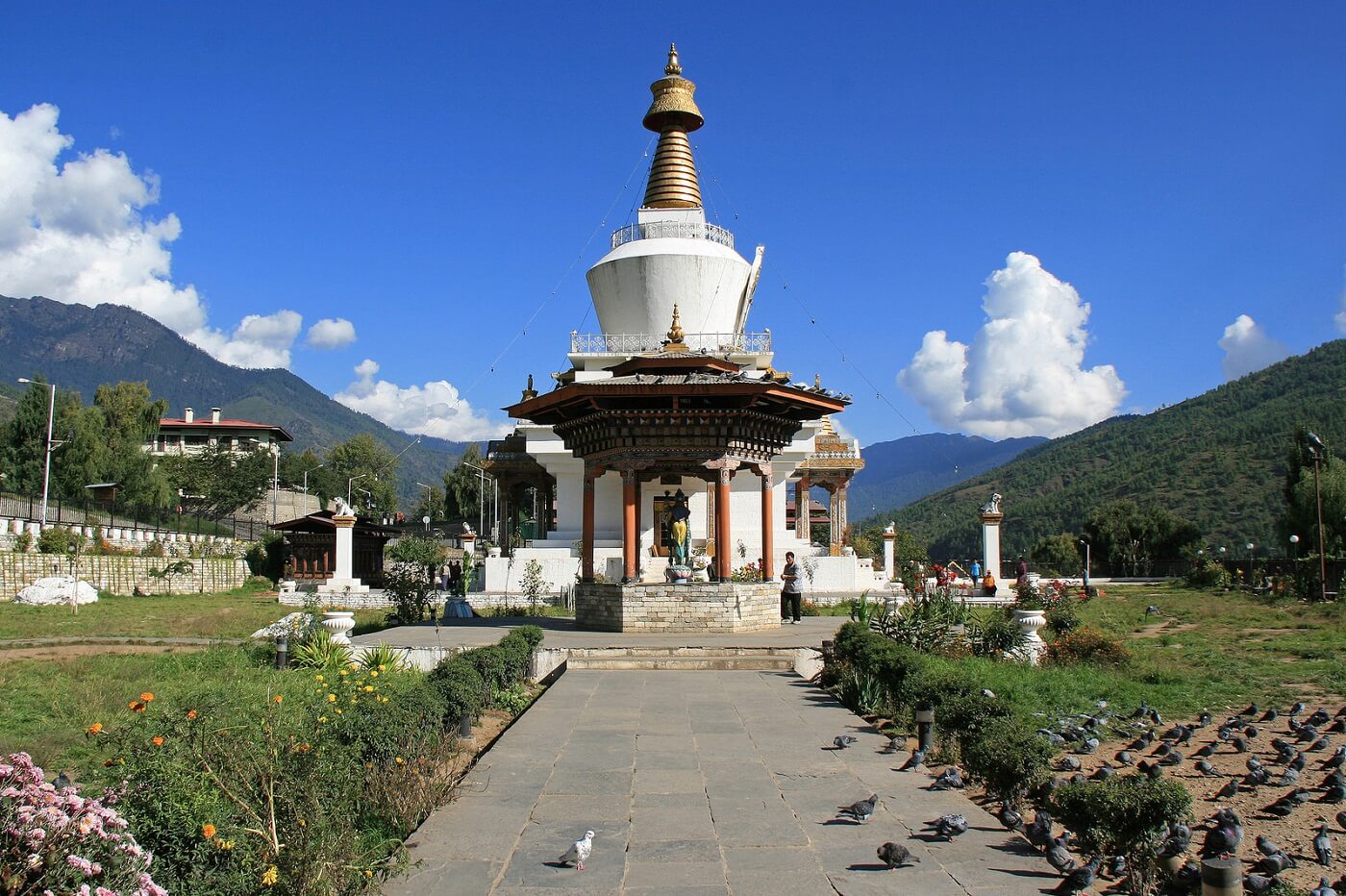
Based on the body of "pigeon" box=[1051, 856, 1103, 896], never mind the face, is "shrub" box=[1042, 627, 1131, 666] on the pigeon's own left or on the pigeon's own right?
on the pigeon's own left

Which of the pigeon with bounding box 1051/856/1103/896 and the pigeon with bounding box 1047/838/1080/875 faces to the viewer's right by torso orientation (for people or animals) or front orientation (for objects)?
the pigeon with bounding box 1051/856/1103/896

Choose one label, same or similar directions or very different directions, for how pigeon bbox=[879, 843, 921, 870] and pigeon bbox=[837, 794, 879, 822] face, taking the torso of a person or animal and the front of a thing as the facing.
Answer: very different directions

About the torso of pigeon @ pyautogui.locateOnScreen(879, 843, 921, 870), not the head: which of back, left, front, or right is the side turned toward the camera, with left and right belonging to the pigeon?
left

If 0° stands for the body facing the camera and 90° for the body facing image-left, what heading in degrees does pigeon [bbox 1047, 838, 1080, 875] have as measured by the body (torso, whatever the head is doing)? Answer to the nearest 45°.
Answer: approximately 135°

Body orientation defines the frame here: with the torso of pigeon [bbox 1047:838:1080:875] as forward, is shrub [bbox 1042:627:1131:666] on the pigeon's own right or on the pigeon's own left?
on the pigeon's own right

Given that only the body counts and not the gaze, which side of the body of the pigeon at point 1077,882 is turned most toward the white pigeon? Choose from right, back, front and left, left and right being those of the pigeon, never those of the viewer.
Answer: back

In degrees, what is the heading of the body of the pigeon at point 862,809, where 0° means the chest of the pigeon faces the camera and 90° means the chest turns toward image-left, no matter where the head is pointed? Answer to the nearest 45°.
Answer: approximately 270°

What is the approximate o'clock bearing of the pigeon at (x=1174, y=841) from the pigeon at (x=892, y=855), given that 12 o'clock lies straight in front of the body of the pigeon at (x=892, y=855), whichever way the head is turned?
the pigeon at (x=1174, y=841) is roughly at 6 o'clock from the pigeon at (x=892, y=855).
